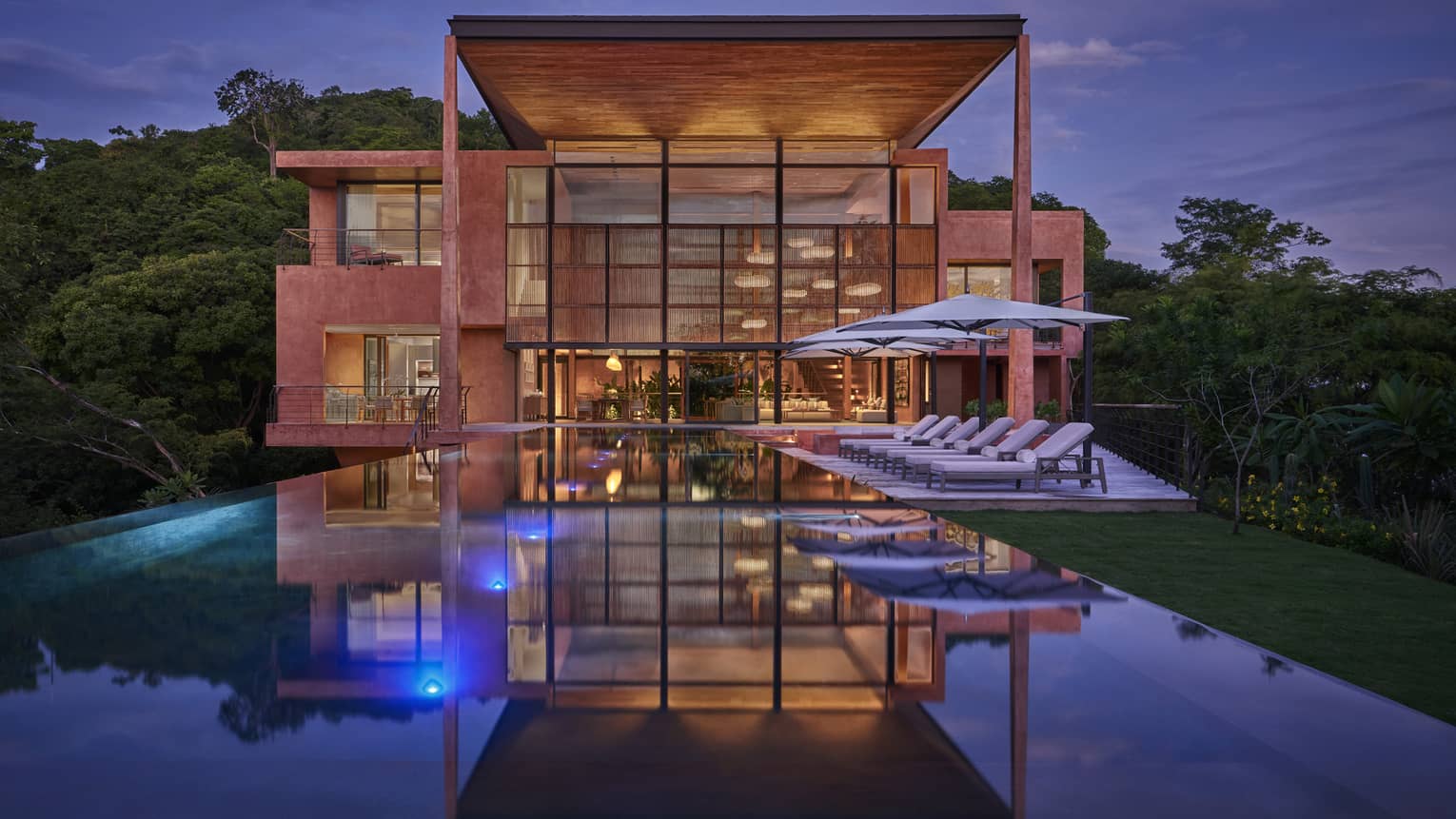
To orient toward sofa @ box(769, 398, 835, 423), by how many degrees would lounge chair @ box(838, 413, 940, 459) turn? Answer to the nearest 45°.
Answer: approximately 90° to its right

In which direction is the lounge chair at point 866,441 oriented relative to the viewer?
to the viewer's left

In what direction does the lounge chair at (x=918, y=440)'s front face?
to the viewer's left

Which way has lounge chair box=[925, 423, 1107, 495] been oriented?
to the viewer's left

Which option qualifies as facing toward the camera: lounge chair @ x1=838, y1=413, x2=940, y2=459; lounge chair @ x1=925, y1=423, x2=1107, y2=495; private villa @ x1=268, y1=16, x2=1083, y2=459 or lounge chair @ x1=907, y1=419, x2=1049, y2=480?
the private villa

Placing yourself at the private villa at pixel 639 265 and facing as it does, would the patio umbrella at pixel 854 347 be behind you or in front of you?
in front

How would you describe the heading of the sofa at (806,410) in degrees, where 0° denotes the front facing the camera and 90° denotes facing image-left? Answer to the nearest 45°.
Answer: approximately 0°

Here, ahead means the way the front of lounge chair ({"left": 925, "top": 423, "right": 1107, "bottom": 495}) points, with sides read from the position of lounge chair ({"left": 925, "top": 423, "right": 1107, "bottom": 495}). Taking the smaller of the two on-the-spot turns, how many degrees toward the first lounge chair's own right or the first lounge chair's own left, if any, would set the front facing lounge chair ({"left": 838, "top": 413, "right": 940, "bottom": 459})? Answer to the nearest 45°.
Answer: approximately 45° to the first lounge chair's own right
